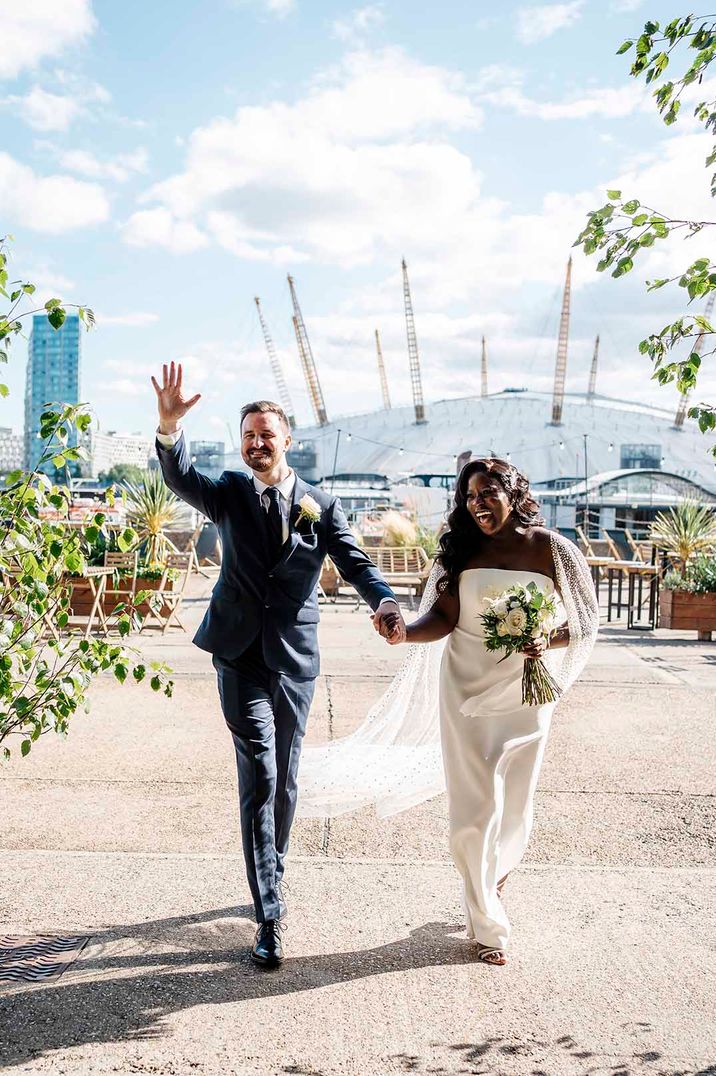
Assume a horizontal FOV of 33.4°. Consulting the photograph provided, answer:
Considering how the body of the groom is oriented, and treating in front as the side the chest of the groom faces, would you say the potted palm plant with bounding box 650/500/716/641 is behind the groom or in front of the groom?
behind

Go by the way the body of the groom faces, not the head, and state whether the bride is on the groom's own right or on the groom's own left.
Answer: on the groom's own left

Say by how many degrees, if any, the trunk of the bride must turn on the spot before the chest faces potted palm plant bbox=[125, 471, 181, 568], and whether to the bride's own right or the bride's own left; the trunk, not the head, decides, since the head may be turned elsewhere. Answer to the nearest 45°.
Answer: approximately 180°

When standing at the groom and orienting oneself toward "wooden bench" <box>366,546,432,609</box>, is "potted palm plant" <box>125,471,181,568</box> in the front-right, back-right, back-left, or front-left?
front-left

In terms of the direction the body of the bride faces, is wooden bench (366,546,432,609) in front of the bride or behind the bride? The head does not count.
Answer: behind

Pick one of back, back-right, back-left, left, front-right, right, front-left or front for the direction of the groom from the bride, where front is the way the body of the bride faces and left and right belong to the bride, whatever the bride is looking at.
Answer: right

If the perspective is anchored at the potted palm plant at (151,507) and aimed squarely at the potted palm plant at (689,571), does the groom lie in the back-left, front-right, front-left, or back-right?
front-right

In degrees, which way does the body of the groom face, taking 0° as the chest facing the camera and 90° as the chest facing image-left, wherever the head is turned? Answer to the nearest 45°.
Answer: approximately 0°

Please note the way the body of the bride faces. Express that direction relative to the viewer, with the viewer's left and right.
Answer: facing the viewer

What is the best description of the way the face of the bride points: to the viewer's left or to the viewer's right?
to the viewer's left

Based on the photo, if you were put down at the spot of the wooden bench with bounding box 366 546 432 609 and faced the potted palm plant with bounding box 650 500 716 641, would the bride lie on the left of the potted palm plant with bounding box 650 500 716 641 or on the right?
right

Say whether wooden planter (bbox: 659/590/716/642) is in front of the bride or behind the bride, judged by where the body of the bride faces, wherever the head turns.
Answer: behind

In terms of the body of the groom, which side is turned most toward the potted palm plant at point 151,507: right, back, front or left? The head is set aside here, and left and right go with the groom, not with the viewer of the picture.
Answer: back

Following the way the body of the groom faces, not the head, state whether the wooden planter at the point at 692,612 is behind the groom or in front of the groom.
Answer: behind
